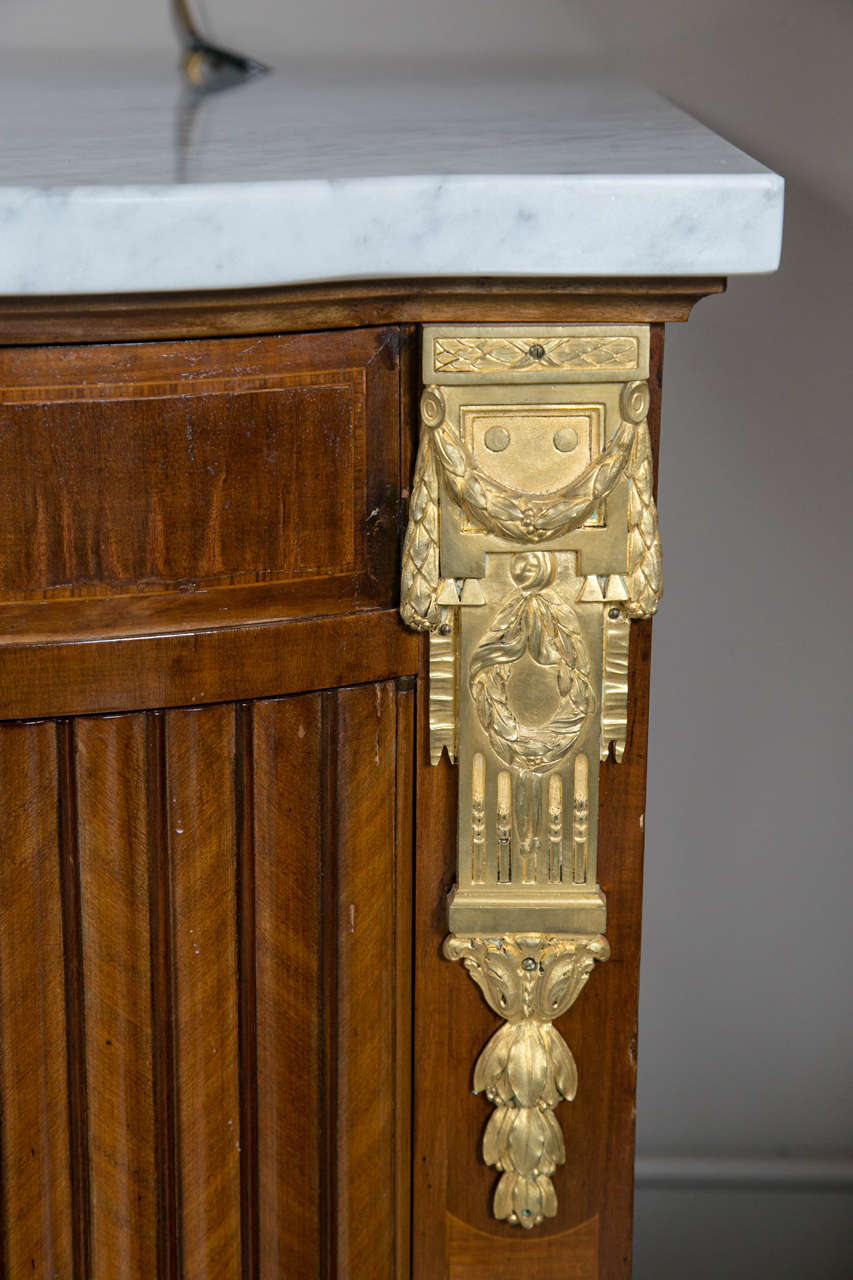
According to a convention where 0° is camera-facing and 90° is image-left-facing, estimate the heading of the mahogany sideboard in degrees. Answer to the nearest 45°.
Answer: approximately 0°
